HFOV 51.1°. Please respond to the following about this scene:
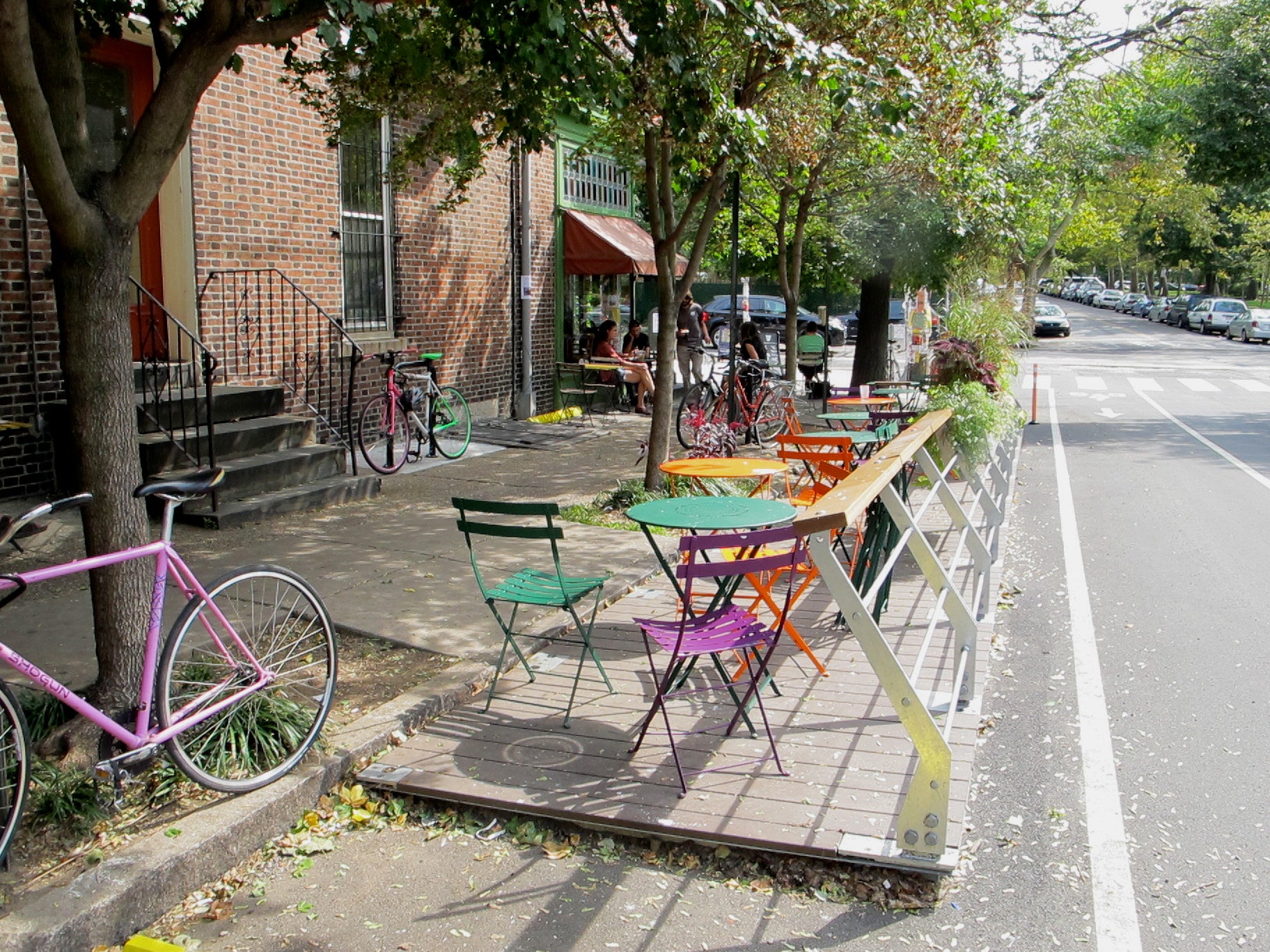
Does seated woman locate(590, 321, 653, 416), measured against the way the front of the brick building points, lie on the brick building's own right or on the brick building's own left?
on the brick building's own left

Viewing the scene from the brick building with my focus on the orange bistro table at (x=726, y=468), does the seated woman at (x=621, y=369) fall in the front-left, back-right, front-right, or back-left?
back-left

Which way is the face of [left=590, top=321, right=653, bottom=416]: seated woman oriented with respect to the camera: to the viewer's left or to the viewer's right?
to the viewer's right

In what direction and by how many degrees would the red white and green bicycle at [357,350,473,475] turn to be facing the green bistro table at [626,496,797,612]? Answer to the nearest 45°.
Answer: approximately 45° to its left

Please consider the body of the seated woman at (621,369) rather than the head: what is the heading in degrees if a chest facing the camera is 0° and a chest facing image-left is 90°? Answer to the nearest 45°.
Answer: approximately 270°

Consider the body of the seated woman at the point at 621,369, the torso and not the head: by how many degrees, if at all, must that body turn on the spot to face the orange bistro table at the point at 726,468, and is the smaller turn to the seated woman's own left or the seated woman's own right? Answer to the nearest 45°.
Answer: approximately 90° to the seated woman's own right

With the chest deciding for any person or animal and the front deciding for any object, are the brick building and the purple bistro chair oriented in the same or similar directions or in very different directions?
very different directions
